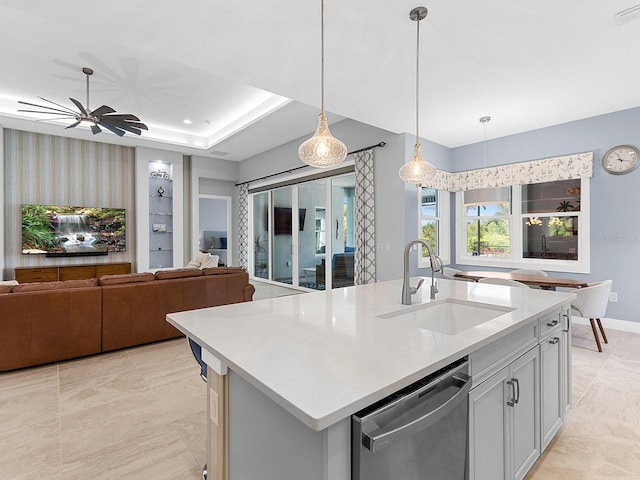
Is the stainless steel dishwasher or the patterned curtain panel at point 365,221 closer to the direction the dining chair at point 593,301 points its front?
the patterned curtain panel

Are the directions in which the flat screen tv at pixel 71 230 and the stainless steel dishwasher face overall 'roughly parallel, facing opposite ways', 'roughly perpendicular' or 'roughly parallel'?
roughly parallel

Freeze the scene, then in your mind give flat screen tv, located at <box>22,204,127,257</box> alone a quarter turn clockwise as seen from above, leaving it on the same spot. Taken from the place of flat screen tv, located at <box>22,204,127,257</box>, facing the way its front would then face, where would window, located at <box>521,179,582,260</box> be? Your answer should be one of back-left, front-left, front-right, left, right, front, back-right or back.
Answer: back-left

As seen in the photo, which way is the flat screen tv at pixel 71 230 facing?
toward the camera

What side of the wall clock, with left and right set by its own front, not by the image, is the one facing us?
front

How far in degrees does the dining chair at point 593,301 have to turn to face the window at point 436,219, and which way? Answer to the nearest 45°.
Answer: approximately 45° to its right

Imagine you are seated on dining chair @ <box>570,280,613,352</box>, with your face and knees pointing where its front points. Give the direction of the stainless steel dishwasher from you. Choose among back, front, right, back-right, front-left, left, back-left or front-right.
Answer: left

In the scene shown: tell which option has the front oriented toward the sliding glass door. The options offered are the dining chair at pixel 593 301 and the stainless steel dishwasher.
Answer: the dining chair

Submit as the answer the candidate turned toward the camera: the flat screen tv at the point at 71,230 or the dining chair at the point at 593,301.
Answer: the flat screen tv

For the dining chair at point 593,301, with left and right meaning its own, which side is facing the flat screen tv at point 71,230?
front

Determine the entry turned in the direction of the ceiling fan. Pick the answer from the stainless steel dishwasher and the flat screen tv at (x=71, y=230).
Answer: the flat screen tv

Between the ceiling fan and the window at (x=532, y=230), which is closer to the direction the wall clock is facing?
the ceiling fan

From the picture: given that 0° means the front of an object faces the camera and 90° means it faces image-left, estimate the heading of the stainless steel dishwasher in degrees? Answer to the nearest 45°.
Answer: approximately 315°

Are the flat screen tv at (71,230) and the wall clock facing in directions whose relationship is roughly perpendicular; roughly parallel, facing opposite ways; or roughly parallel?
roughly perpendicular

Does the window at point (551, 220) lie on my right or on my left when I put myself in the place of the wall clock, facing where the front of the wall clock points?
on my right

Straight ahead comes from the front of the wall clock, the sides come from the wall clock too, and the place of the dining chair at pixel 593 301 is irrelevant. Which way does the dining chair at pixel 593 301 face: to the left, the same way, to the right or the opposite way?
to the right

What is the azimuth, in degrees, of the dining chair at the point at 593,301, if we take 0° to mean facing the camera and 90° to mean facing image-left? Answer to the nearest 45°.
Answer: approximately 90°

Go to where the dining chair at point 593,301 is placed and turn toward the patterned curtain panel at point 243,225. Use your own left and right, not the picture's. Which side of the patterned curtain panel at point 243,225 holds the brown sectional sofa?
left
